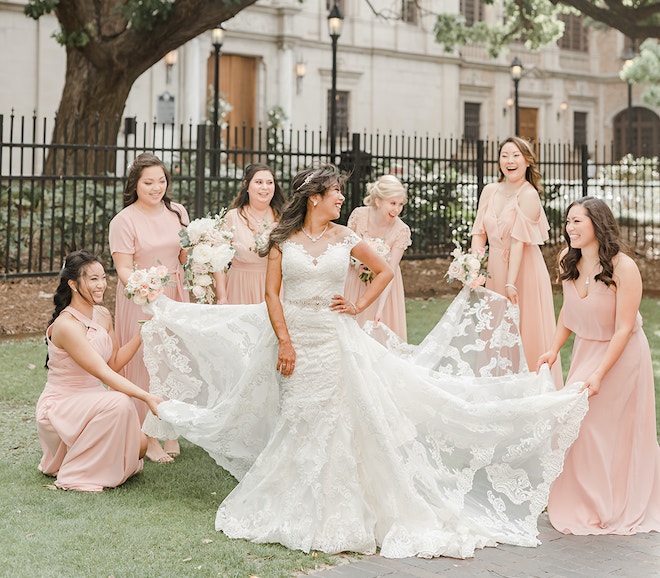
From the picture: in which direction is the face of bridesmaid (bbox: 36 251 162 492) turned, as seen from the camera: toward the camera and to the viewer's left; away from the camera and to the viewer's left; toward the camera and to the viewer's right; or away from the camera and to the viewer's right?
toward the camera and to the viewer's right

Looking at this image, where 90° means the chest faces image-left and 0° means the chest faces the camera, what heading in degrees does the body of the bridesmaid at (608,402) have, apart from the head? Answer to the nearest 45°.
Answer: approximately 45°

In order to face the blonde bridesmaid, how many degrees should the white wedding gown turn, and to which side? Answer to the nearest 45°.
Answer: approximately 180°

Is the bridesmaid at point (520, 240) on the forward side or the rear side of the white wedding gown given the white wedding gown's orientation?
on the rear side

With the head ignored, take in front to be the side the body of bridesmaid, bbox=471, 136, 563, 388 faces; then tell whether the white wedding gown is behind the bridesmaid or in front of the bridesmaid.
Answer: in front

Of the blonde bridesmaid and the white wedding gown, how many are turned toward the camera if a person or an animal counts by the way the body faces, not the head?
2

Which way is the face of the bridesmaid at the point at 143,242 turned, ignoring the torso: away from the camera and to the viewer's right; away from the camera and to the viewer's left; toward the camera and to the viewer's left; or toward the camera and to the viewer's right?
toward the camera and to the viewer's right

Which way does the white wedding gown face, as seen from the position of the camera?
facing the viewer
